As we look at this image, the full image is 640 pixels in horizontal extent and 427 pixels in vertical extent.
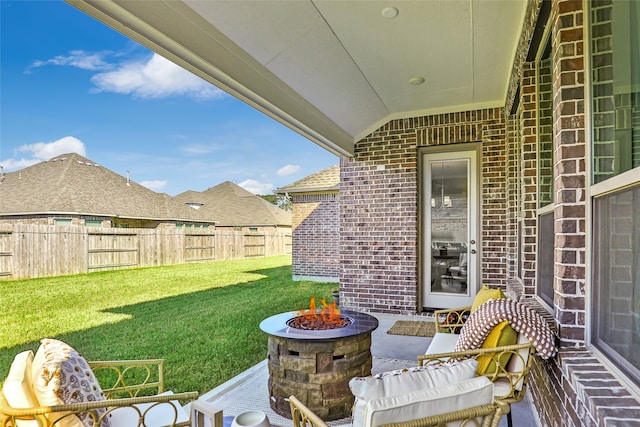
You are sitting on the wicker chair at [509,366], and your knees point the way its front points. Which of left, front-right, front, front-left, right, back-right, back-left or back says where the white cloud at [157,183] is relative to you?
front-right

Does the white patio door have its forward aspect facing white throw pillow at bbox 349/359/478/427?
yes

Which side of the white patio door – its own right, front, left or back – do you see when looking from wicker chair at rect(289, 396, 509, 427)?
front

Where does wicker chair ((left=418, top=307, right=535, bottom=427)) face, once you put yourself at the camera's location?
facing to the left of the viewer

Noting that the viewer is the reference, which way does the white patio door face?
facing the viewer

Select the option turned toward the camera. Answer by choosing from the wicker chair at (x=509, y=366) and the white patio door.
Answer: the white patio door

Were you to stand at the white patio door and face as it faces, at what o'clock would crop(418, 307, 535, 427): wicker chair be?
The wicker chair is roughly at 12 o'clock from the white patio door.

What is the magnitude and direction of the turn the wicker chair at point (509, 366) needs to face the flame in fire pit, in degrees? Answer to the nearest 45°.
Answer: approximately 45° to its right

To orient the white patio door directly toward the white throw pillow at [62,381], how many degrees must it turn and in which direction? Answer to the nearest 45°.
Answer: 0° — it already faces it

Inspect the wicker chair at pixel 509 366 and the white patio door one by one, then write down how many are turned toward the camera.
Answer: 1

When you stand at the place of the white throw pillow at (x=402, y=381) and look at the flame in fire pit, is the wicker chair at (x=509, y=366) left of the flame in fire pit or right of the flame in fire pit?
right

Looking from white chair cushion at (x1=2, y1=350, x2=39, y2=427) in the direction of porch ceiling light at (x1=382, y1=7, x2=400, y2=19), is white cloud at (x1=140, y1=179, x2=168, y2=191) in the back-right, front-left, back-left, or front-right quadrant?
front-left
